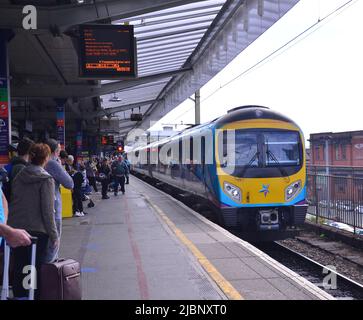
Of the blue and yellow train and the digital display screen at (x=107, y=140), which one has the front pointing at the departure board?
the digital display screen

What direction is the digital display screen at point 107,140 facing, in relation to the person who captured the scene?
facing the viewer

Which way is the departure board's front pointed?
toward the camera

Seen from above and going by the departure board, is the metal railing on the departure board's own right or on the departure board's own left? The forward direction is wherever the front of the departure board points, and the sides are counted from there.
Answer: on the departure board's own left

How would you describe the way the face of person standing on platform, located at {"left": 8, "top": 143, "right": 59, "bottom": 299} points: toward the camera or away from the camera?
away from the camera

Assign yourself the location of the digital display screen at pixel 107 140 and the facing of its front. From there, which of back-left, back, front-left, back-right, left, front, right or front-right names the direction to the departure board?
front

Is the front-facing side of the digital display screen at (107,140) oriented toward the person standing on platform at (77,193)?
yes

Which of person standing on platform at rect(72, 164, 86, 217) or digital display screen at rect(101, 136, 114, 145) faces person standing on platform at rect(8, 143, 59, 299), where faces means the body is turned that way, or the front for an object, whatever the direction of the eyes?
the digital display screen

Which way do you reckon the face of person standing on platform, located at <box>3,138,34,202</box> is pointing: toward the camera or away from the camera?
away from the camera

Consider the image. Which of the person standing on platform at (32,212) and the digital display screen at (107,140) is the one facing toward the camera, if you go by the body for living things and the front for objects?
the digital display screen
